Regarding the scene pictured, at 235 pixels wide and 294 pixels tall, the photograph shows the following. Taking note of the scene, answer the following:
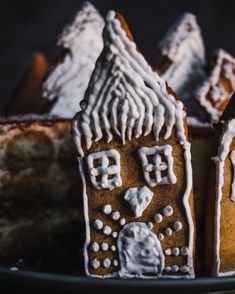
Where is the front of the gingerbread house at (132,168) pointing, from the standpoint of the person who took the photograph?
facing the viewer

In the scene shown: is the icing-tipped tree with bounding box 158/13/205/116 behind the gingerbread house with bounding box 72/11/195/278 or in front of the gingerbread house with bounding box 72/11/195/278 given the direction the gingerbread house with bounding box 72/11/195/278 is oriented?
behind

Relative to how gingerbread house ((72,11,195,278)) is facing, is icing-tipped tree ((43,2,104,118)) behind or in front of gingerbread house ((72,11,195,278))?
behind
